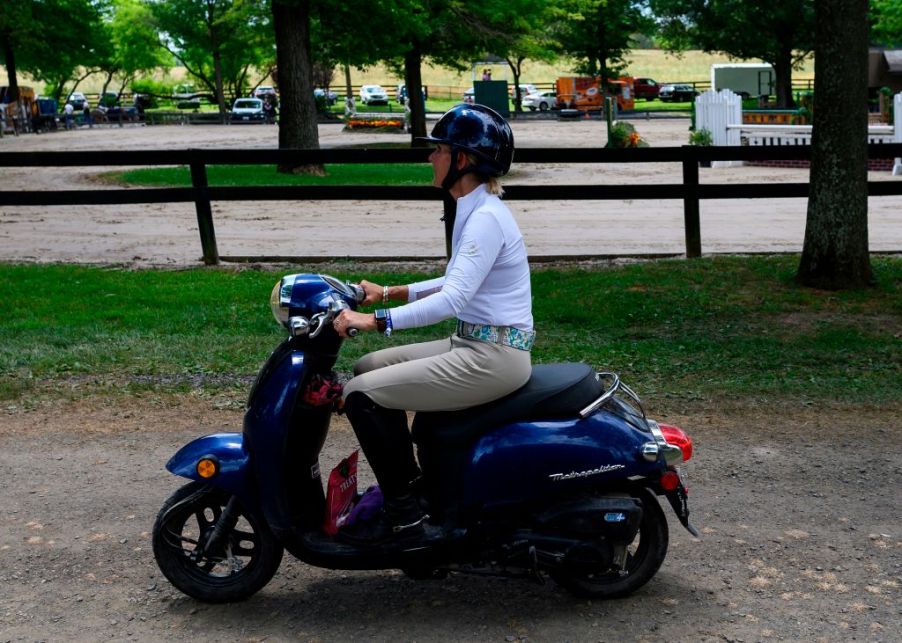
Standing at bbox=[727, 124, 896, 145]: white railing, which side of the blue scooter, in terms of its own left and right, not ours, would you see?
right

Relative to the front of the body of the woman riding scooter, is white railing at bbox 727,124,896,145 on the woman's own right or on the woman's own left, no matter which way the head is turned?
on the woman's own right

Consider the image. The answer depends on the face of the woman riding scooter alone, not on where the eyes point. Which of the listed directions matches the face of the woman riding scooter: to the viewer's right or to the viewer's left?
to the viewer's left

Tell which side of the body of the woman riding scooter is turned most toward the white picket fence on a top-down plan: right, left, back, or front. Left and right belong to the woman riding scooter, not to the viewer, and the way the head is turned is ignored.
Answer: right

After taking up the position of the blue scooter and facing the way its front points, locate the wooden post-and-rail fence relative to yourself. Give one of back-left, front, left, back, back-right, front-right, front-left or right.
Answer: right

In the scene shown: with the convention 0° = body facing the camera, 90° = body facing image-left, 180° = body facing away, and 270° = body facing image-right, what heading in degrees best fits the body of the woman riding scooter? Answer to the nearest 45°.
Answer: approximately 90°

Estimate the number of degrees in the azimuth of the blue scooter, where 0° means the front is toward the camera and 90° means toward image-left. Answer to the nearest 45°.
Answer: approximately 90°

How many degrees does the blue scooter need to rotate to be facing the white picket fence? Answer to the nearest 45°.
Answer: approximately 90° to its right
